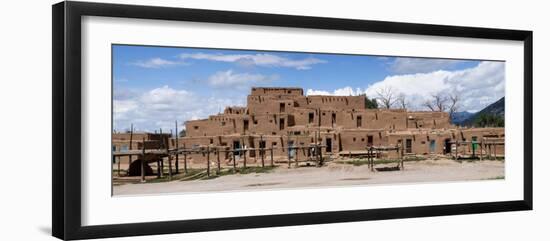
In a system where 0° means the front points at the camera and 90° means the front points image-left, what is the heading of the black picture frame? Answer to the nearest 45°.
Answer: approximately 315°
